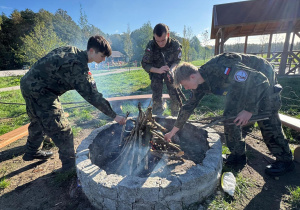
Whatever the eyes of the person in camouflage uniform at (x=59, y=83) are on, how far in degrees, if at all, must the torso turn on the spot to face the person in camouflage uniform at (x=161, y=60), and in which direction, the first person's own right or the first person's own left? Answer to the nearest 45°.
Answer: approximately 45° to the first person's own left

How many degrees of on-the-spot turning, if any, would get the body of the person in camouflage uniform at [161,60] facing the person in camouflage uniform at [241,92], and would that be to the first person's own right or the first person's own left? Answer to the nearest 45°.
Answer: approximately 45° to the first person's own left

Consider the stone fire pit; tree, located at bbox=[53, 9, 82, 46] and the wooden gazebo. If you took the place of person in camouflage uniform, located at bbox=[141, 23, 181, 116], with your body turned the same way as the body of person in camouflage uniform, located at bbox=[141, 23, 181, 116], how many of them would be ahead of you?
1

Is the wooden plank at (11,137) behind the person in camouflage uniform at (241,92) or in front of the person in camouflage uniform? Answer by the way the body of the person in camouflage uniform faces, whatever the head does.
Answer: in front

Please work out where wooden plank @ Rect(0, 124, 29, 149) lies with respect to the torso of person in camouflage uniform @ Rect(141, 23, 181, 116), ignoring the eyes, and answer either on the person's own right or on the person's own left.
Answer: on the person's own right

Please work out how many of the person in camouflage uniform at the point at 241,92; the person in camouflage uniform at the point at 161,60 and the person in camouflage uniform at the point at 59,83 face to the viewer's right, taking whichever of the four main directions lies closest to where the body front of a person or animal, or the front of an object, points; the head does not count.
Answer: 1

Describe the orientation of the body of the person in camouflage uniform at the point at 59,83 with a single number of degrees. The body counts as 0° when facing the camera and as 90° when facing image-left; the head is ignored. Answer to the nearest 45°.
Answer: approximately 270°

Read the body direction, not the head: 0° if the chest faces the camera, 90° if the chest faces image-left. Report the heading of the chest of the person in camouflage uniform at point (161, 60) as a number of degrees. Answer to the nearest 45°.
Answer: approximately 0°

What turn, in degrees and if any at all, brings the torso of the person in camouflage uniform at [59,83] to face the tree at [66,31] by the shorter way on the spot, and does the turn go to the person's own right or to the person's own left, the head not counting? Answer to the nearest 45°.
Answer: approximately 90° to the person's own left

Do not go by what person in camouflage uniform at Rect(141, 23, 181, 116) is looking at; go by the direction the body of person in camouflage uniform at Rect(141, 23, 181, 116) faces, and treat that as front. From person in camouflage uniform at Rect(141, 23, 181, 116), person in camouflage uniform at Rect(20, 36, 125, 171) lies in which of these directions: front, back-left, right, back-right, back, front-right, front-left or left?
front-right

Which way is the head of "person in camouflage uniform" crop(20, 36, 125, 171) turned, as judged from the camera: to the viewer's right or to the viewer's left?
to the viewer's right

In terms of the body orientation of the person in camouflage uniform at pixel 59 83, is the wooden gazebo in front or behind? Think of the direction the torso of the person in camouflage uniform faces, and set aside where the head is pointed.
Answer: in front

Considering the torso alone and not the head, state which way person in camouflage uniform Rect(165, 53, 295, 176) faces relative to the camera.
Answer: to the viewer's left

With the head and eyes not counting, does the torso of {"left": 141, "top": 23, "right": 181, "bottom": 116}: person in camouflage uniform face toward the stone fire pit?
yes
